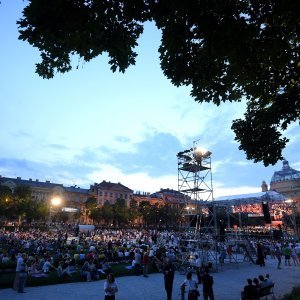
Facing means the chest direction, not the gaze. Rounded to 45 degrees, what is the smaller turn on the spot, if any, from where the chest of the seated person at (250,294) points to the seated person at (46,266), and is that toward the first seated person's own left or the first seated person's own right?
approximately 45° to the first seated person's own left

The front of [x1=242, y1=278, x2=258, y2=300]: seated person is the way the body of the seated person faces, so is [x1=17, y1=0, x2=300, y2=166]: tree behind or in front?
behind

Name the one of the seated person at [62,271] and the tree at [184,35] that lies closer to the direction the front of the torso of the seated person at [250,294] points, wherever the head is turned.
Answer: the seated person

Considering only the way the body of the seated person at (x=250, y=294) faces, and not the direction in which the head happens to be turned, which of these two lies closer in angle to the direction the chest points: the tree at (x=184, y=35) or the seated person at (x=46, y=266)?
the seated person

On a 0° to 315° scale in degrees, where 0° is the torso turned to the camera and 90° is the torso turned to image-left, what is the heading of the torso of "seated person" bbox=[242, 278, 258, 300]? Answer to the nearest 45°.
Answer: approximately 180°

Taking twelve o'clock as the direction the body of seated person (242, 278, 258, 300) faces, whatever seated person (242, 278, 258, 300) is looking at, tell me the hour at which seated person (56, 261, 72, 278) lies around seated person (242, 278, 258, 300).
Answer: seated person (56, 261, 72, 278) is roughly at 10 o'clock from seated person (242, 278, 258, 300).
